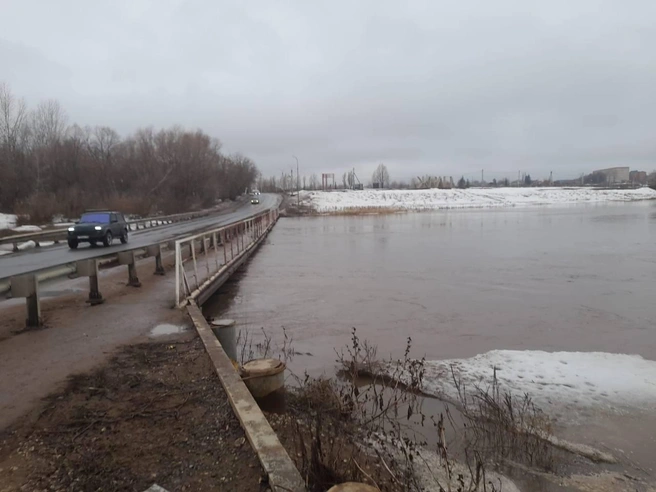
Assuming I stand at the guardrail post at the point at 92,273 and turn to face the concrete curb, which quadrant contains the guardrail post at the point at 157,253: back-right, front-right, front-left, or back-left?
back-left

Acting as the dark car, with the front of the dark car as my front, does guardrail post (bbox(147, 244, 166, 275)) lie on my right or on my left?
on my left

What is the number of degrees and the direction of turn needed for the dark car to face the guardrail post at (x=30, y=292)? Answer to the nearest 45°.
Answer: approximately 45° to its left

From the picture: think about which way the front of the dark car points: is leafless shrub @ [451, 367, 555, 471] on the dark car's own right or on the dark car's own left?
on the dark car's own left

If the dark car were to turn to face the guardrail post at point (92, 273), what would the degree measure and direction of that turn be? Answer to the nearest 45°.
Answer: approximately 45° to its left

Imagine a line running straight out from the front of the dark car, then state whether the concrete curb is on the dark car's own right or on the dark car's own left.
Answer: on the dark car's own left

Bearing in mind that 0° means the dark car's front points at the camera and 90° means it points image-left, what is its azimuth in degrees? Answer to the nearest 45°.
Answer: approximately 45°

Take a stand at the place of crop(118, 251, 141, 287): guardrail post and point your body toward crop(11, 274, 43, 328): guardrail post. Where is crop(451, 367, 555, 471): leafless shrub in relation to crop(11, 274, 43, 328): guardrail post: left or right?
left
